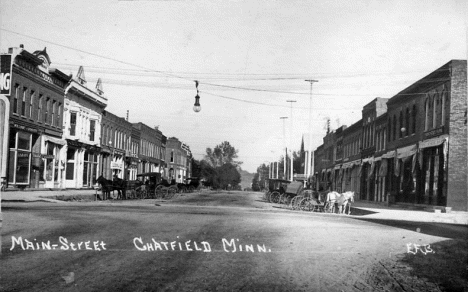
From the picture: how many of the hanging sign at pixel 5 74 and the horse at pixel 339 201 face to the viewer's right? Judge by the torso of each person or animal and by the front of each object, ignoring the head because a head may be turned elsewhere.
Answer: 1

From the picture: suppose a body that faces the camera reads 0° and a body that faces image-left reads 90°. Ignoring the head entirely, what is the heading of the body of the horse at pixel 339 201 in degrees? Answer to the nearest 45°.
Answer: approximately 270°

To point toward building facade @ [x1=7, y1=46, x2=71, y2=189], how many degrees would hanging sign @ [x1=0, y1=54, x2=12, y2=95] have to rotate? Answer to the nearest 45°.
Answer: approximately 180°

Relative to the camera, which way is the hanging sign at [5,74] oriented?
toward the camera

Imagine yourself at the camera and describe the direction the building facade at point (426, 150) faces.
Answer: facing the viewer and to the left of the viewer

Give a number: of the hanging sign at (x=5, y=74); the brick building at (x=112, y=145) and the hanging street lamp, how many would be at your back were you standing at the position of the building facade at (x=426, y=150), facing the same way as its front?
0

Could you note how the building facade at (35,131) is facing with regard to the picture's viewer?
facing the viewer and to the right of the viewer

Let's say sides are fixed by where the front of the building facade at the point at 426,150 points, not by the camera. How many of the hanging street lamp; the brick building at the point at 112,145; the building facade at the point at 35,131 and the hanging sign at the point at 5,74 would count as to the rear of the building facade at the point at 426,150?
0

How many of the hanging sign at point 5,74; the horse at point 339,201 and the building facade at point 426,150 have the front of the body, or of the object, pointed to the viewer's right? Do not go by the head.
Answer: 1

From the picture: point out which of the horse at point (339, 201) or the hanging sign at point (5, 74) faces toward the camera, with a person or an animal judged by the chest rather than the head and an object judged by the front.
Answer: the hanging sign

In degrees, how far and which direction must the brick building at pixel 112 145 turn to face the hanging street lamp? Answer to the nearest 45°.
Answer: approximately 45° to its right
